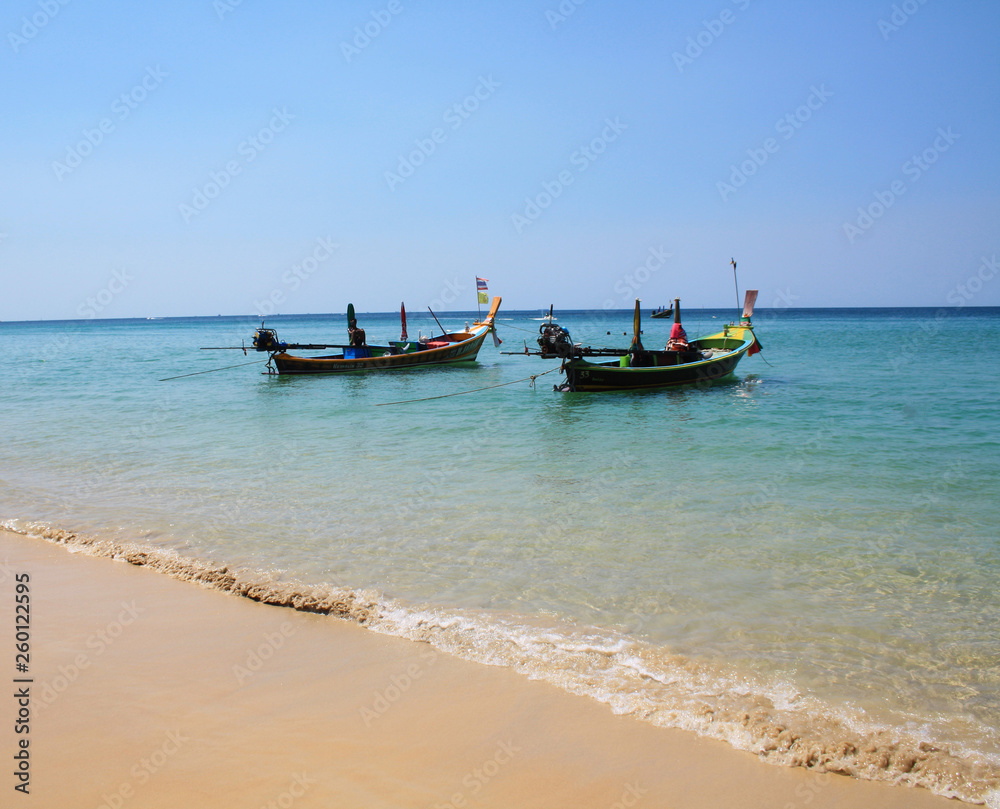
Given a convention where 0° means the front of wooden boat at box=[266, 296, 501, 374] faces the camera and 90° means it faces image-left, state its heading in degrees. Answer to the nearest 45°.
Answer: approximately 270°

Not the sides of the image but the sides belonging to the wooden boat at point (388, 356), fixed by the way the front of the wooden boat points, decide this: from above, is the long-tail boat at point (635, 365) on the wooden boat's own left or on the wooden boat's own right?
on the wooden boat's own right
